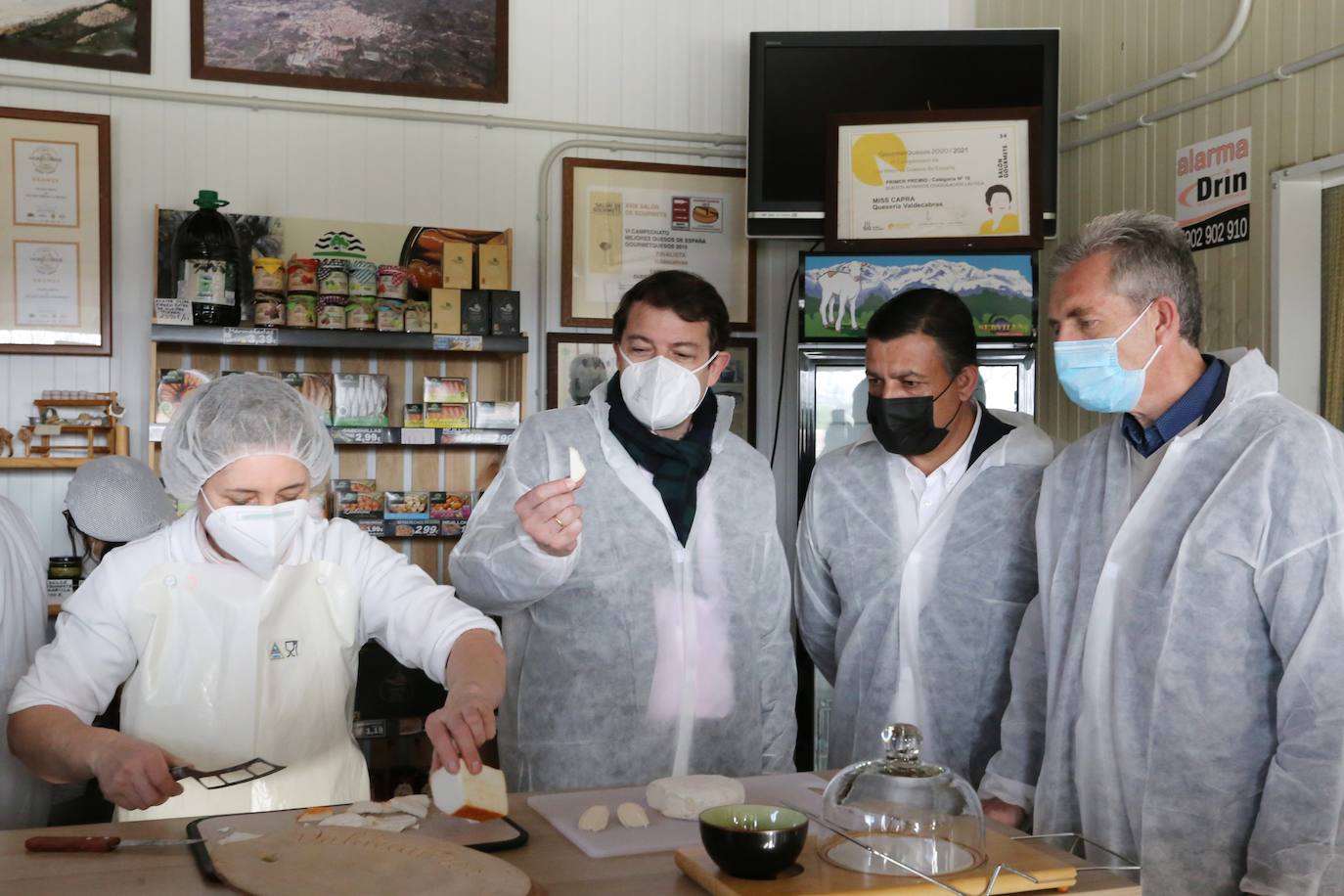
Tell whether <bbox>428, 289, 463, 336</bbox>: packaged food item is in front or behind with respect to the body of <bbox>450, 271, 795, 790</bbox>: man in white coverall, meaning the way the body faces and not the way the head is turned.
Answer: behind

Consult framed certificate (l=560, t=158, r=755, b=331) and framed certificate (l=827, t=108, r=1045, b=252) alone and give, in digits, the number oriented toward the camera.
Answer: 2

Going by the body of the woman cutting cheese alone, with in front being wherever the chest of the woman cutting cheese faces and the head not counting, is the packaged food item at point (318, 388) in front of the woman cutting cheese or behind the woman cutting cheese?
behind

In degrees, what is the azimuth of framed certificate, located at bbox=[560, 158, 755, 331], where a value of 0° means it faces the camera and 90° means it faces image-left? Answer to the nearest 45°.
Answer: approximately 0°

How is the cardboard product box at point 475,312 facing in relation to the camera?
toward the camera

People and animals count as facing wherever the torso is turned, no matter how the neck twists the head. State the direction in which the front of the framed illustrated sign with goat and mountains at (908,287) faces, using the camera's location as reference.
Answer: facing the viewer

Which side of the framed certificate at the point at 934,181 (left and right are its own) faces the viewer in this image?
front

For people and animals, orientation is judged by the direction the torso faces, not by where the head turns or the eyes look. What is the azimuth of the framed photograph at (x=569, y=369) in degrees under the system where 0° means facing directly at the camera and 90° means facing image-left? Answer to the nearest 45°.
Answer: approximately 0°

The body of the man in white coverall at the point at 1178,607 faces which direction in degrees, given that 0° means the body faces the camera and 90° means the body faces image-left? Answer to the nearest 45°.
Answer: approximately 45°

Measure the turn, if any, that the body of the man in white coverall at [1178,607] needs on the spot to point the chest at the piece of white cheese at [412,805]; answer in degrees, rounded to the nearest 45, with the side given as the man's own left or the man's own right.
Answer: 0° — they already face it
